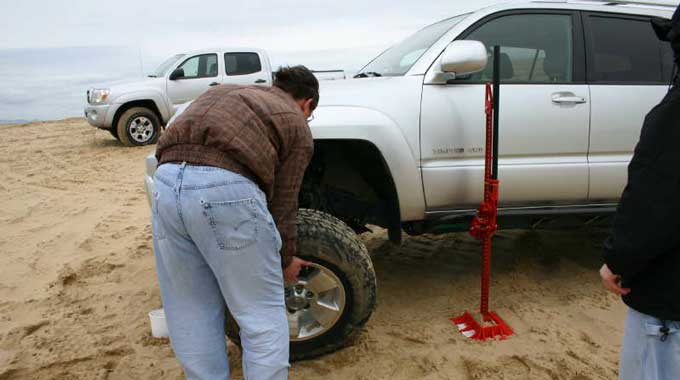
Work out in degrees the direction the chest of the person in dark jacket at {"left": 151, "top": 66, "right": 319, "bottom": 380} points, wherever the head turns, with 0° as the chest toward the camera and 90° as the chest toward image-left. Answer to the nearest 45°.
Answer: approximately 225°

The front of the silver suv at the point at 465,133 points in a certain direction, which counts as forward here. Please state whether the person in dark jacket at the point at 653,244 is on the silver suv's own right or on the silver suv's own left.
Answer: on the silver suv's own left

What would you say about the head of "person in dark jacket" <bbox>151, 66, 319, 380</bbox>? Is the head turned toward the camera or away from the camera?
away from the camera

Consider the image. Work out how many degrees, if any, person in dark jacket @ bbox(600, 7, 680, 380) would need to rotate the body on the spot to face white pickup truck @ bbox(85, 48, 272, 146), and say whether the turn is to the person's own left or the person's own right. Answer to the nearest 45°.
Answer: approximately 45° to the person's own right

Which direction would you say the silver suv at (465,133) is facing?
to the viewer's left

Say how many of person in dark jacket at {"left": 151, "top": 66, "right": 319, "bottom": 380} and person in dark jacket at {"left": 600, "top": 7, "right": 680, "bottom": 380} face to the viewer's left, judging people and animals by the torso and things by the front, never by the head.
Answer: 1

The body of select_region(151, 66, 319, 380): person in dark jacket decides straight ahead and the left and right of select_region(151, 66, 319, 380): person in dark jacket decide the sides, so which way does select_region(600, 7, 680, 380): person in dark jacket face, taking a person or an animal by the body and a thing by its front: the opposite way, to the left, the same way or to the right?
to the left

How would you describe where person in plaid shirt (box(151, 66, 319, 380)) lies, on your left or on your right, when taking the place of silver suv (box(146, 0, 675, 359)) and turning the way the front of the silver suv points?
on your left

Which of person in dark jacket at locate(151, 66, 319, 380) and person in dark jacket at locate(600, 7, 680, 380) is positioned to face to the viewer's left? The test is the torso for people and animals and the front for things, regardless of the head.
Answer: person in dark jacket at locate(600, 7, 680, 380)

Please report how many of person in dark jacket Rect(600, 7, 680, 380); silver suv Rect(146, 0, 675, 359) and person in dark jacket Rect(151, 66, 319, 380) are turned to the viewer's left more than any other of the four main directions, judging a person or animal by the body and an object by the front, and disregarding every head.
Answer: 2

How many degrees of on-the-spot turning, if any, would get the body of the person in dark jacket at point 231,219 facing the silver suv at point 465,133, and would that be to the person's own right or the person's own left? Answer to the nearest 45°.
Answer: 0° — they already face it

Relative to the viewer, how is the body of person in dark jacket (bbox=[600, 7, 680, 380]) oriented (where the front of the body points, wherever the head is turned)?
to the viewer's left

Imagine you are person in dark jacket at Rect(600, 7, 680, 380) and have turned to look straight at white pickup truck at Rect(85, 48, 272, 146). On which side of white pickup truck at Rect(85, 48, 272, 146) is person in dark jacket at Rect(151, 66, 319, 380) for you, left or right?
left
